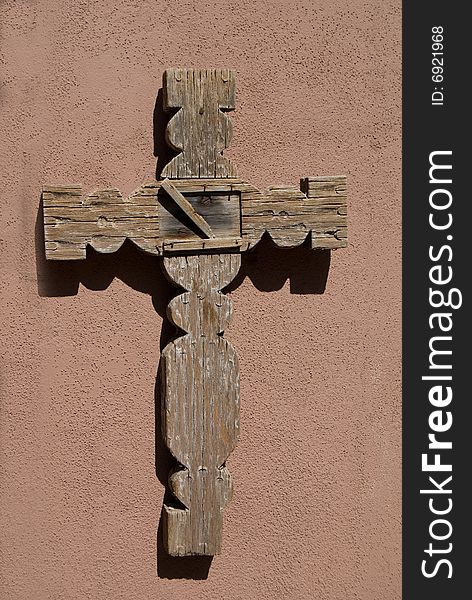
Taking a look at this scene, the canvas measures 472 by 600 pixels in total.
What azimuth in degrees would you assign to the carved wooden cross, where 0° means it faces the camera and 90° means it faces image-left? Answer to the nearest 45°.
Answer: approximately 0°
